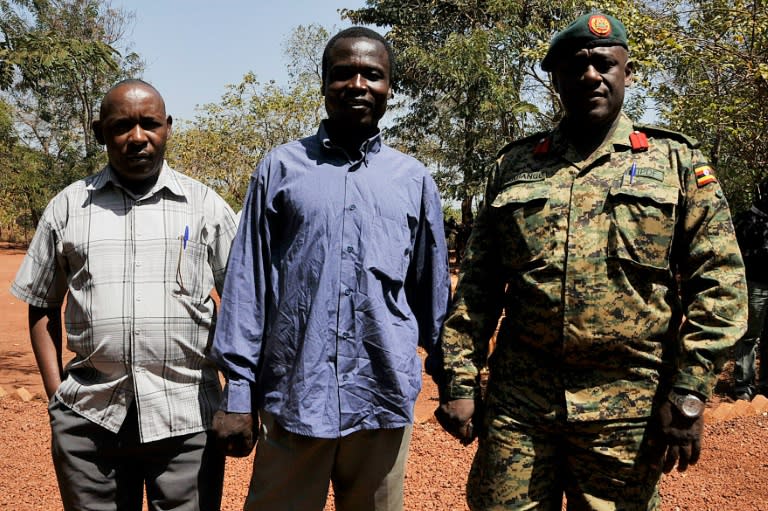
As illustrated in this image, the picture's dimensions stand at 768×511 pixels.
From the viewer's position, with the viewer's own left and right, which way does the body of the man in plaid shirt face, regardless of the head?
facing the viewer

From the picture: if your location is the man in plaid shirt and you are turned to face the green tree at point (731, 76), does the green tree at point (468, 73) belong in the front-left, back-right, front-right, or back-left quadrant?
front-left

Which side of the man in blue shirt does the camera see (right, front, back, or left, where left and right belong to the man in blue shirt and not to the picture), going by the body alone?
front

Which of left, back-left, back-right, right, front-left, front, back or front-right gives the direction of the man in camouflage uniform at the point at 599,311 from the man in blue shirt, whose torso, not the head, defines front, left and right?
left

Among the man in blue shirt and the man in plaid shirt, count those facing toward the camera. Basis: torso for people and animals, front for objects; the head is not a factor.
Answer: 2

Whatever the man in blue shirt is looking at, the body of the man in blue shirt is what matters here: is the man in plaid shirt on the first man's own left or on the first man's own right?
on the first man's own right

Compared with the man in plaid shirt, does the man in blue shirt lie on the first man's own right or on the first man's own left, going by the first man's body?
on the first man's own left

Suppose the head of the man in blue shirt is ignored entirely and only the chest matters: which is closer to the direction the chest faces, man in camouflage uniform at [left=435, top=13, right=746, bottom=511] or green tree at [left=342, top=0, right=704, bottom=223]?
the man in camouflage uniform

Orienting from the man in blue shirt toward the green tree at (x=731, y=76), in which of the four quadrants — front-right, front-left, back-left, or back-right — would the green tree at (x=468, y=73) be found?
front-left

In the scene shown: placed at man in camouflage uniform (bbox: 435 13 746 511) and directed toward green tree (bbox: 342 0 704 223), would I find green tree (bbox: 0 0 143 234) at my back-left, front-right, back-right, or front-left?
front-left

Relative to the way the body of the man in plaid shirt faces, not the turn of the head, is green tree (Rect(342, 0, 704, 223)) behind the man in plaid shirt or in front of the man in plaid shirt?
behind

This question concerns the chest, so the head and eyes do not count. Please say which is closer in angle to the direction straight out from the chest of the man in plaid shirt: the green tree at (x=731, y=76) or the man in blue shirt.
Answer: the man in blue shirt

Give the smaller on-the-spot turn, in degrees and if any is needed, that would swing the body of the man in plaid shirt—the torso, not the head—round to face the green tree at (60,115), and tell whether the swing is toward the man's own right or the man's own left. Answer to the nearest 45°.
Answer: approximately 180°
